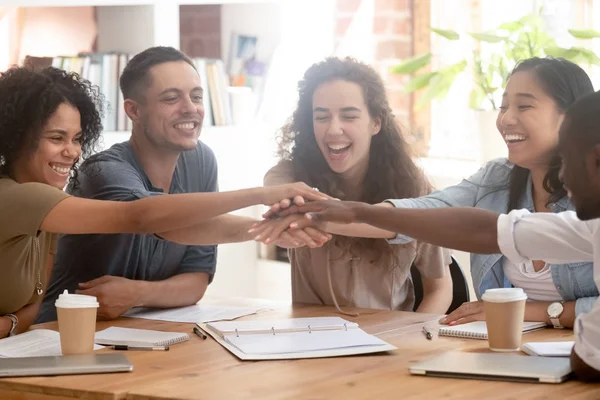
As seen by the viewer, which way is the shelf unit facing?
toward the camera

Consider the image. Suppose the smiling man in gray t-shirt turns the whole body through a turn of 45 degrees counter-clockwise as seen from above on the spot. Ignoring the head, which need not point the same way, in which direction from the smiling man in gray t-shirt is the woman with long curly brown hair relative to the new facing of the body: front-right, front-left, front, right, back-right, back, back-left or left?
front

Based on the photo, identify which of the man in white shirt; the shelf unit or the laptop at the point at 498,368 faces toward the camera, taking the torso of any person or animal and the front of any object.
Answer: the shelf unit

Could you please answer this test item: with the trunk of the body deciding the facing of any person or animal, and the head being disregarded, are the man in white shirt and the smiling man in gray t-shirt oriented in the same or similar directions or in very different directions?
very different directions

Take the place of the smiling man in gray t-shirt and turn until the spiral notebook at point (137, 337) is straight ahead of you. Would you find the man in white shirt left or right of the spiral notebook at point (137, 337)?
left

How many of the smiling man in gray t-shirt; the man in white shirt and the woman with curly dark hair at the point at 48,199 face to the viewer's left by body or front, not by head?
1

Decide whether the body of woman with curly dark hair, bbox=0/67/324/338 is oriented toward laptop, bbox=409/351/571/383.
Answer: yes

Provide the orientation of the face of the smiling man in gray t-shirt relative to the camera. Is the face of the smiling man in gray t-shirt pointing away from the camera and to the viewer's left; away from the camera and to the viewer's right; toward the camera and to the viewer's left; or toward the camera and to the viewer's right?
toward the camera and to the viewer's right

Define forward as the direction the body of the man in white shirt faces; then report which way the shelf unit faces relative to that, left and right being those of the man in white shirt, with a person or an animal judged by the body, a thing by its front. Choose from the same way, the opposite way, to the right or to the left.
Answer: to the left

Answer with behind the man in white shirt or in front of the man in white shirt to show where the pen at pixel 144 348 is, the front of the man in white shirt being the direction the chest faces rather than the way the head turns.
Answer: in front

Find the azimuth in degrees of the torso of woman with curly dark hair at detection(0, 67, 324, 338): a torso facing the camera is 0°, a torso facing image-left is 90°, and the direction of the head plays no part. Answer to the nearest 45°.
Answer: approximately 315°

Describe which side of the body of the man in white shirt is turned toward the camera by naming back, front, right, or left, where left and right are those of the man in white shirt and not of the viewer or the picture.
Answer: left

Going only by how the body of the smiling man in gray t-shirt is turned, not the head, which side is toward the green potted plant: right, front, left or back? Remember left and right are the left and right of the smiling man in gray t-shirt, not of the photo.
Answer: left
